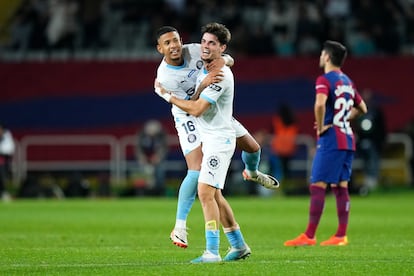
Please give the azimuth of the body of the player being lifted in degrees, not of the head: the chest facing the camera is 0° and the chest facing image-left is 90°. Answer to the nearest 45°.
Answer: approximately 315°

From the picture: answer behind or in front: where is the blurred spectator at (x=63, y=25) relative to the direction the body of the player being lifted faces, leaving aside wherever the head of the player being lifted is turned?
behind

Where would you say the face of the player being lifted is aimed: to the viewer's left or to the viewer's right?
to the viewer's right

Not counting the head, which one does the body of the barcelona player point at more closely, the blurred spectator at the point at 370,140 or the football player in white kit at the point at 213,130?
the blurred spectator

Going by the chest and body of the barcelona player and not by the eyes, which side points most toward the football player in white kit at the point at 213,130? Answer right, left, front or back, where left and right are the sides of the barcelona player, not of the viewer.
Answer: left

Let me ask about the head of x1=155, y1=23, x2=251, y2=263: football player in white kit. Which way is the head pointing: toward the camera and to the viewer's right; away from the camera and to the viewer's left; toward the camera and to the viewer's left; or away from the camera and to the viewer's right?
toward the camera and to the viewer's left

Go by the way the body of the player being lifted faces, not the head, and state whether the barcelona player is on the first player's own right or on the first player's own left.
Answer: on the first player's own left

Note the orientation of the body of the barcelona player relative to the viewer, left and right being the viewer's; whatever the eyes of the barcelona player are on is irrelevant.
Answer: facing away from the viewer and to the left of the viewer

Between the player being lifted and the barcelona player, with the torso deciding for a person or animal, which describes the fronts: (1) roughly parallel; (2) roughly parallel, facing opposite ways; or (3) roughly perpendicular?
roughly parallel, facing opposite ways

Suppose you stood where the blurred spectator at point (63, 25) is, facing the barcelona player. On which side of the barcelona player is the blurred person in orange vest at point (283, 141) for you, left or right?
left

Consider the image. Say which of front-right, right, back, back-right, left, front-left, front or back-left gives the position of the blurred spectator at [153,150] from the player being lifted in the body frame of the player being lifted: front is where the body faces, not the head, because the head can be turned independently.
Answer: back-left
